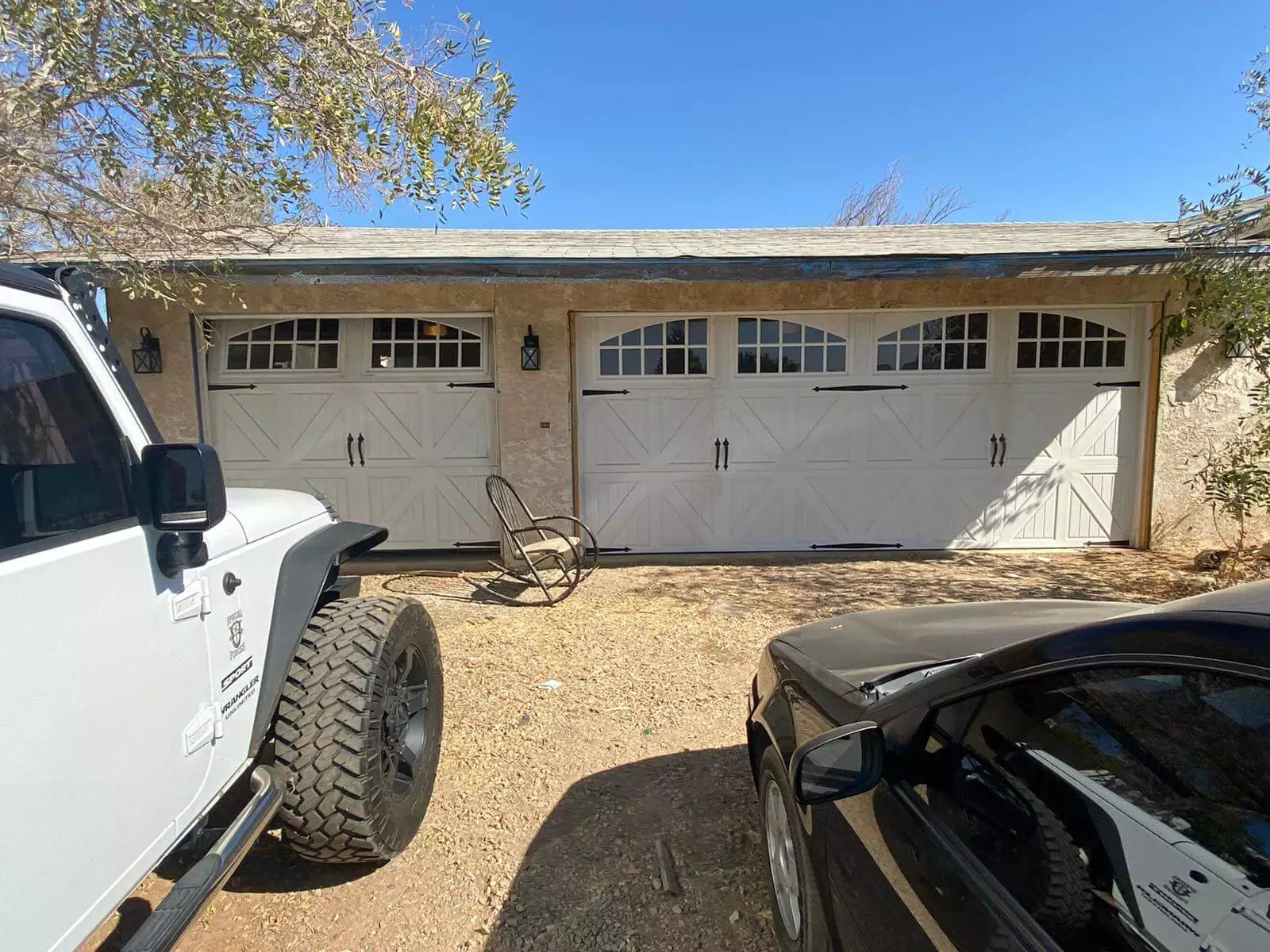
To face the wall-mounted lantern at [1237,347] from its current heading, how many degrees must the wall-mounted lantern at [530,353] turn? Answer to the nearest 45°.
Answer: approximately 90° to its left

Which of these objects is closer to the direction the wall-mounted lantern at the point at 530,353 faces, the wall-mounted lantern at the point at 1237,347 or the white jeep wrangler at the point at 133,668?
the white jeep wrangler

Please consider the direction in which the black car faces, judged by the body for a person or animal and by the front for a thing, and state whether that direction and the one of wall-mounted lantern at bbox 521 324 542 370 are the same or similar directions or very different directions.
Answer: very different directions

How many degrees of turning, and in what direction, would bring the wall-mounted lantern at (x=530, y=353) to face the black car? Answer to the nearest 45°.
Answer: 0° — it already faces it

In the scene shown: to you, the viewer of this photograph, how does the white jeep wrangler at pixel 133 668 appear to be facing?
facing away from the viewer and to the right of the viewer

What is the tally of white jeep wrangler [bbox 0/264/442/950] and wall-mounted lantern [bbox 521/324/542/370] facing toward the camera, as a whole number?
1

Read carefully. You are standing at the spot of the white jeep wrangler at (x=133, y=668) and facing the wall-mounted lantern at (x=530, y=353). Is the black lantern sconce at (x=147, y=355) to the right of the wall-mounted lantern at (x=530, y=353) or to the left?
left
